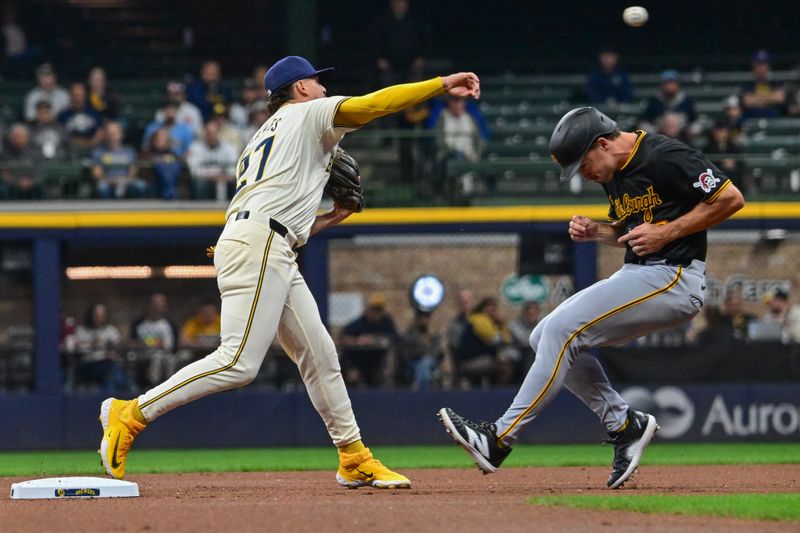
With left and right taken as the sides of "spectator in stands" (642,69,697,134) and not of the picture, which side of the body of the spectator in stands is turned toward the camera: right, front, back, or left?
front

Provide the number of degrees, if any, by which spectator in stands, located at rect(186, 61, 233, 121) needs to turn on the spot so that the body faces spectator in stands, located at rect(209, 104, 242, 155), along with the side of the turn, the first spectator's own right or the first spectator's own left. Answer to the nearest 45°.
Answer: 0° — they already face them

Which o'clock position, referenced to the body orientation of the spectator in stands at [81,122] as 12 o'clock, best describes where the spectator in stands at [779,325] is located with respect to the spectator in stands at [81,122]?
the spectator in stands at [779,325] is roughly at 10 o'clock from the spectator in stands at [81,122].

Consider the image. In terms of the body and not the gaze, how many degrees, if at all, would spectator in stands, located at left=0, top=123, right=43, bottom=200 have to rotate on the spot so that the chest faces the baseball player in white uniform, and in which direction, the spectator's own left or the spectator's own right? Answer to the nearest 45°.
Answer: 0° — they already face them

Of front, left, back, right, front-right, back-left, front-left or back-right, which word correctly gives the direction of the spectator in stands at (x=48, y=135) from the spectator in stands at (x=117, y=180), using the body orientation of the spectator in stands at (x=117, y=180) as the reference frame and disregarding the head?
back-right

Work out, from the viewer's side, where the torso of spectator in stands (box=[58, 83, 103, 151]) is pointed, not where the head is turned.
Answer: toward the camera

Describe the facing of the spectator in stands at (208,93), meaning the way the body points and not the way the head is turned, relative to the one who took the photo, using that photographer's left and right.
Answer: facing the viewer

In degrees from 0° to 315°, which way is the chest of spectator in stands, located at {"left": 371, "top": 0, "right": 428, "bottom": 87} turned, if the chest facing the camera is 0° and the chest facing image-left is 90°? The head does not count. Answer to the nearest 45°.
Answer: approximately 0°

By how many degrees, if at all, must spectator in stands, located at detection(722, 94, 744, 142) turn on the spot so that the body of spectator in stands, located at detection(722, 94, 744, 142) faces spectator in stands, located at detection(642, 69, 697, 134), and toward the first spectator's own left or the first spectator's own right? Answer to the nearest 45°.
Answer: approximately 90° to the first spectator's own right

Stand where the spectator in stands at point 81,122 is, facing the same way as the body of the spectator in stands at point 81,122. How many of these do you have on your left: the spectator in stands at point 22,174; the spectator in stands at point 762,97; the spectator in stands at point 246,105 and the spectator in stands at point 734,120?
3

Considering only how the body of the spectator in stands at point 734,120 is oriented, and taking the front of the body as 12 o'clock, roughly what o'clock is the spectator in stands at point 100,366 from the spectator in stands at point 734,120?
the spectator in stands at point 100,366 is roughly at 2 o'clock from the spectator in stands at point 734,120.

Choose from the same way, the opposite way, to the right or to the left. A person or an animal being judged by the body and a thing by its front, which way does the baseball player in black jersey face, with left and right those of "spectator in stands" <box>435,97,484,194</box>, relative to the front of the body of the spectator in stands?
to the right
